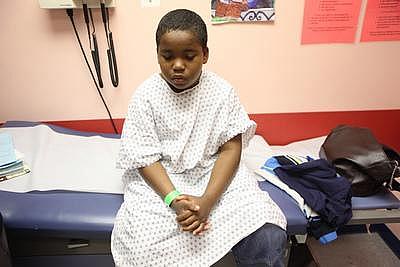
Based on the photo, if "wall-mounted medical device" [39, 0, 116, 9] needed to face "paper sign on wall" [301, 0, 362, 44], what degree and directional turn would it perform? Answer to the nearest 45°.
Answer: approximately 90° to its left

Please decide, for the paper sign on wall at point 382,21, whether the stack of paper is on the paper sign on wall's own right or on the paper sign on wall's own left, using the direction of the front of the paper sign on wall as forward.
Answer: on the paper sign on wall's own right

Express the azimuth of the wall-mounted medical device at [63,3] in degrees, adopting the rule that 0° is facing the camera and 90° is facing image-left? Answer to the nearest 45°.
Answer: approximately 0°

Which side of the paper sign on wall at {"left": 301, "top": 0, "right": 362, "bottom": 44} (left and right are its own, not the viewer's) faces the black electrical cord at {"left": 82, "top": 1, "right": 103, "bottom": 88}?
right
